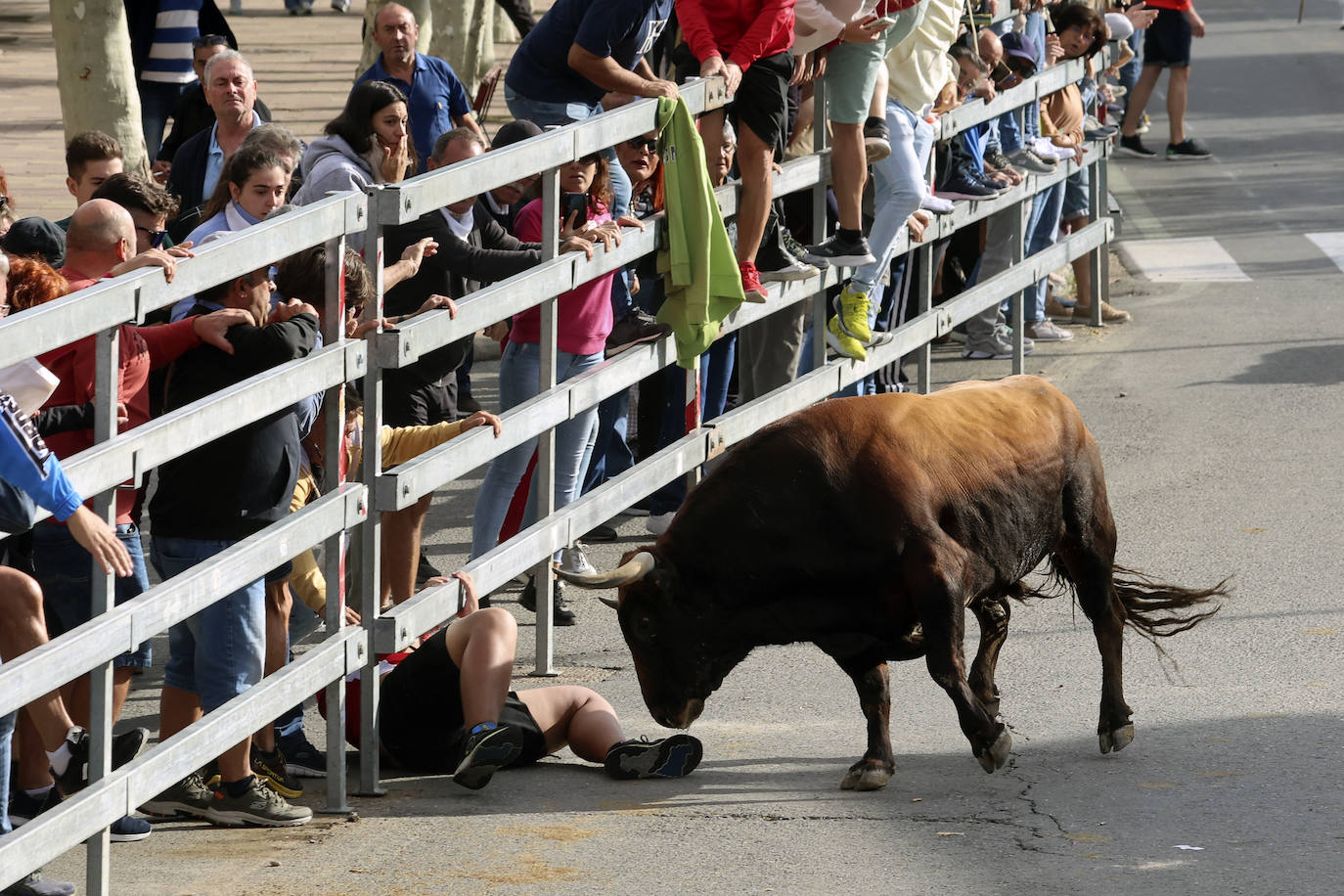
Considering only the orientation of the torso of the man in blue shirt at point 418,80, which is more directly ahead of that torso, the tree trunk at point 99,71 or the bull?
the bull

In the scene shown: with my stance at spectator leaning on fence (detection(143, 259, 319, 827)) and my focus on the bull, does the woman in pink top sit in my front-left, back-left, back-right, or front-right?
front-left

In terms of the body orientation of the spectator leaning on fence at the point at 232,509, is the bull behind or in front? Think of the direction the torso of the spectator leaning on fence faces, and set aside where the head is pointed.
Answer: in front

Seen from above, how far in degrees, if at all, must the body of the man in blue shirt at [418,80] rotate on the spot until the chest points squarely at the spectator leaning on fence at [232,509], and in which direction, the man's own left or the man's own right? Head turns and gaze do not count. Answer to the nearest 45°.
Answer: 0° — they already face them

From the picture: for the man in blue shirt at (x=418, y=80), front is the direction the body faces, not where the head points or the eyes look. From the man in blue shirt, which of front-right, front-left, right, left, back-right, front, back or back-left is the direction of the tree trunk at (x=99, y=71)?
back-right

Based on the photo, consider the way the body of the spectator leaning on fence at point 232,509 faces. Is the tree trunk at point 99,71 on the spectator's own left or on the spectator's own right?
on the spectator's own left

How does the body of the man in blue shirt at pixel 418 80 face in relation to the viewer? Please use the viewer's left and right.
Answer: facing the viewer

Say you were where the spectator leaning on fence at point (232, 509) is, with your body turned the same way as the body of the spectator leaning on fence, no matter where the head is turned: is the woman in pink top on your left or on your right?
on your left

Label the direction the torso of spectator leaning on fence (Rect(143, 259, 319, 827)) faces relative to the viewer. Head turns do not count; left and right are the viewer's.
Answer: facing to the right of the viewer

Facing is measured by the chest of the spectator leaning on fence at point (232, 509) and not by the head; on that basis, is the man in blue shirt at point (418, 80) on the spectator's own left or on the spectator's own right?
on the spectator's own left

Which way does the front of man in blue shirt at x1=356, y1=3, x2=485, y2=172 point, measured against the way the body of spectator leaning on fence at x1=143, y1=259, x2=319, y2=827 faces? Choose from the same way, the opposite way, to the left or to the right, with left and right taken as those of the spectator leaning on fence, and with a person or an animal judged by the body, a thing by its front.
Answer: to the right

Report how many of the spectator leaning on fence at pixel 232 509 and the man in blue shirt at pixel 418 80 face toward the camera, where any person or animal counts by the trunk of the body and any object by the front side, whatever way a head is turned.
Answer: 1
